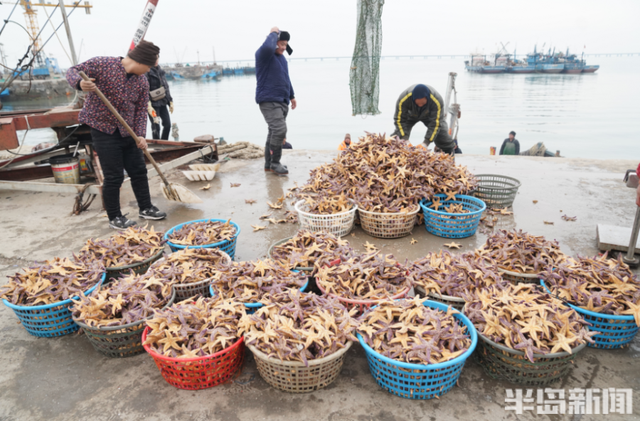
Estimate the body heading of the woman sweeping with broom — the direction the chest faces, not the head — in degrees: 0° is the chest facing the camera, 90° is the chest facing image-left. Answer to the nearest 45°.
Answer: approximately 315°

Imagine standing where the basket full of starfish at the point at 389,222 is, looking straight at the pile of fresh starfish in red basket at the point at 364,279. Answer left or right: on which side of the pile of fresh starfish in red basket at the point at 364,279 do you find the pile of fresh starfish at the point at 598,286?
left

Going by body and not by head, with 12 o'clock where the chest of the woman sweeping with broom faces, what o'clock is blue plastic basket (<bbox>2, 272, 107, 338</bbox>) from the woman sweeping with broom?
The blue plastic basket is roughly at 2 o'clock from the woman sweeping with broom.

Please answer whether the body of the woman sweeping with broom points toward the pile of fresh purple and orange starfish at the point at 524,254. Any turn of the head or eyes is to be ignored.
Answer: yes

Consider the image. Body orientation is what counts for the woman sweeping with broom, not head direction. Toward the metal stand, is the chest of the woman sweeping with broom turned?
yes

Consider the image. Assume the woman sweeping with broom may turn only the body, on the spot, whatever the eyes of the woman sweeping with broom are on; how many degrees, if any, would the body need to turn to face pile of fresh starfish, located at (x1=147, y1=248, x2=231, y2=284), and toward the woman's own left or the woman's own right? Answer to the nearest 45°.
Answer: approximately 45° to the woman's own right

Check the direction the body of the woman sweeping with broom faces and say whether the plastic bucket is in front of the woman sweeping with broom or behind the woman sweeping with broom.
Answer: behind

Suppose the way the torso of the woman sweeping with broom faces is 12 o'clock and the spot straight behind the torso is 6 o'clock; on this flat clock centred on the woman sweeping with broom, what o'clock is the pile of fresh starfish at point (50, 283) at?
The pile of fresh starfish is roughly at 2 o'clock from the woman sweeping with broom.

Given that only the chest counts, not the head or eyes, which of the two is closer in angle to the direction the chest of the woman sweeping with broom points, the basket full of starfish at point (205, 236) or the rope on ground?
the basket full of starfish

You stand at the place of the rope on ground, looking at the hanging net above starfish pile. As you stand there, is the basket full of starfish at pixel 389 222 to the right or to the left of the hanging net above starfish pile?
right

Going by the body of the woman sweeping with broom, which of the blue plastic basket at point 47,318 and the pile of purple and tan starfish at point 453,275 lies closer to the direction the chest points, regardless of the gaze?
the pile of purple and tan starfish
